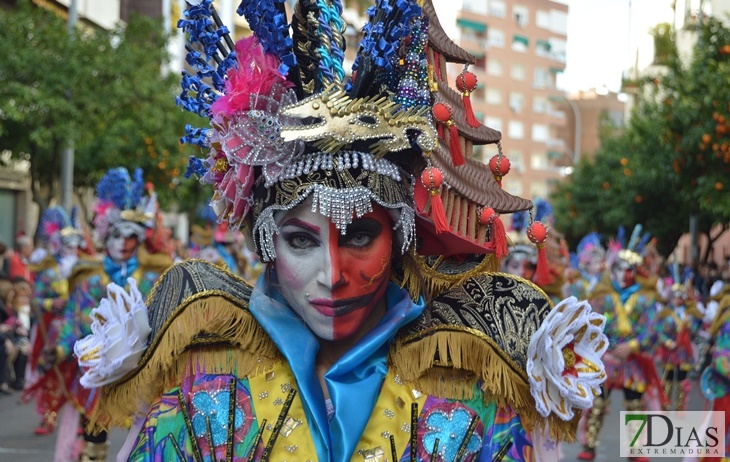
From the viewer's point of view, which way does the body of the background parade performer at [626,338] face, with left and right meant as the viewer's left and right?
facing the viewer

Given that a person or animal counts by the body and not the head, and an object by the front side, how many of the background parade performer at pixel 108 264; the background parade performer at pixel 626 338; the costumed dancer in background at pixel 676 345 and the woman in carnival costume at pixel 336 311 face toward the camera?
4

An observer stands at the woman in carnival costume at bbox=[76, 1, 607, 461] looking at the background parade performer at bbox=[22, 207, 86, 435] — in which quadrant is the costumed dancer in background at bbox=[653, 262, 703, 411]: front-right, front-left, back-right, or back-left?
front-right

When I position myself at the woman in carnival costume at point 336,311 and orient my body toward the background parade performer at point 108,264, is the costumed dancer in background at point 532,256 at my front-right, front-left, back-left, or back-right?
front-right

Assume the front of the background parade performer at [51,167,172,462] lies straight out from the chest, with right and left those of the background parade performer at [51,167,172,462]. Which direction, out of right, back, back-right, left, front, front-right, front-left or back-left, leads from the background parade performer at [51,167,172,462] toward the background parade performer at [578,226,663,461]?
left

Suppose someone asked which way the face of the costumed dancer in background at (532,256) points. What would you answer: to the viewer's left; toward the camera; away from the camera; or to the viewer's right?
toward the camera

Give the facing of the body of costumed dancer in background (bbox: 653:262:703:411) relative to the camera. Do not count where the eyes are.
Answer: toward the camera

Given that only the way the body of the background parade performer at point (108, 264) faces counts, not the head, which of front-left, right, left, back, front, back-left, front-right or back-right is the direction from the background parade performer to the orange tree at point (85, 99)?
back

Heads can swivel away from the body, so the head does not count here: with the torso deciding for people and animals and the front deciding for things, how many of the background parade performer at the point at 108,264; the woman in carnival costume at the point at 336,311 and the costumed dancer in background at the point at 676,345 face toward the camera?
3

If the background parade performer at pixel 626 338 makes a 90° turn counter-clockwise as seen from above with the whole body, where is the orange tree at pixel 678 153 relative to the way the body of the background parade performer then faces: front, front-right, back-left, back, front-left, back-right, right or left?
left

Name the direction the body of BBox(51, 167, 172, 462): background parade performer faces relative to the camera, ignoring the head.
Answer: toward the camera

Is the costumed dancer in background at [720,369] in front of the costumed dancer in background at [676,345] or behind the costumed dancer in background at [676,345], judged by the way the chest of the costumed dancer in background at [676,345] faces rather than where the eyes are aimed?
in front

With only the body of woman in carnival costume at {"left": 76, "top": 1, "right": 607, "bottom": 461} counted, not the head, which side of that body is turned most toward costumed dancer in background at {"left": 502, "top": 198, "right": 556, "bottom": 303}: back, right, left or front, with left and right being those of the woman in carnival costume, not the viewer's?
back
